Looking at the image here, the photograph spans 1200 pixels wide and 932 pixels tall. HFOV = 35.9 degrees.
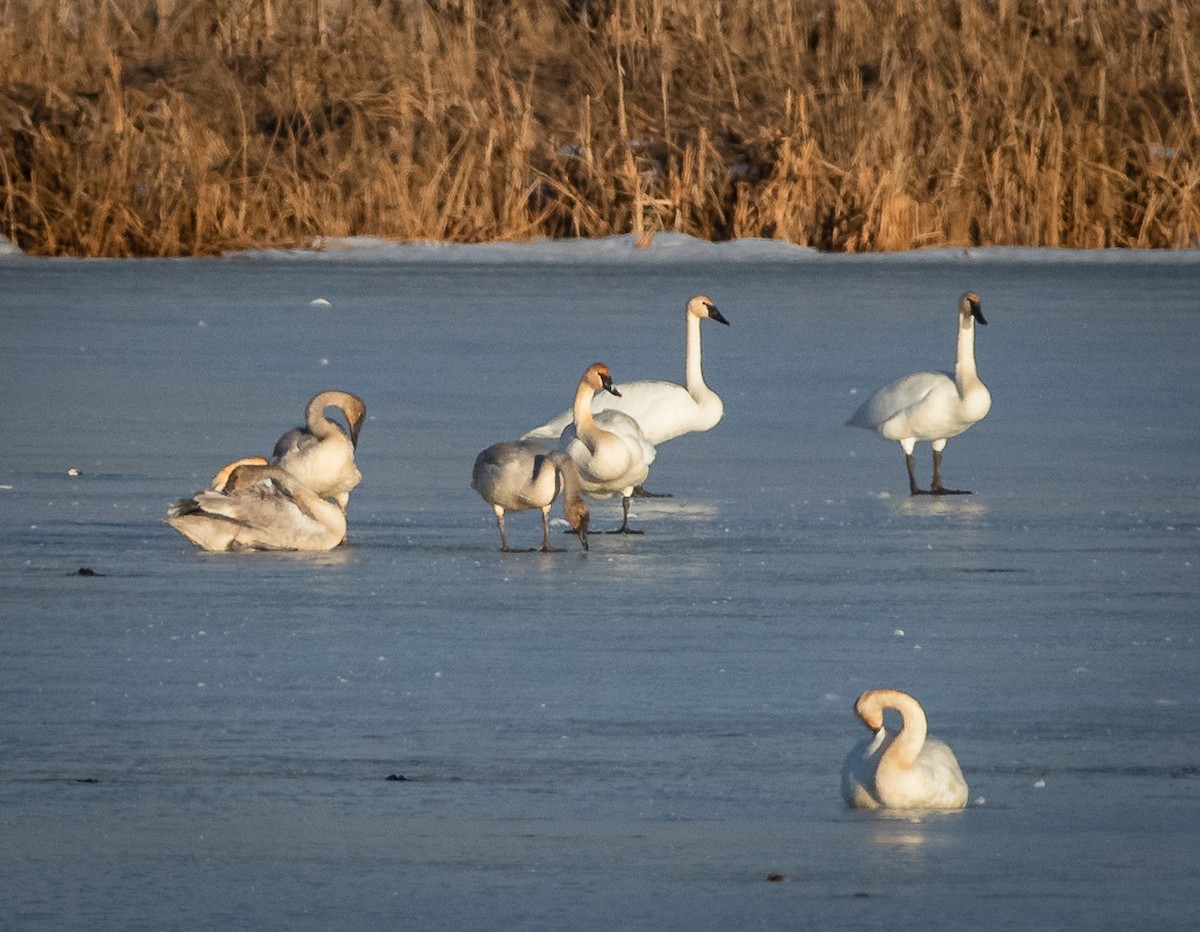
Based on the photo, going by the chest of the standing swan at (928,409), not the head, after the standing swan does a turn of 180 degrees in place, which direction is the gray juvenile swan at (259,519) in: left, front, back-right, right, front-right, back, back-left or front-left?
front-left

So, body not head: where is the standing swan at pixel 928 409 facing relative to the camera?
to the viewer's right

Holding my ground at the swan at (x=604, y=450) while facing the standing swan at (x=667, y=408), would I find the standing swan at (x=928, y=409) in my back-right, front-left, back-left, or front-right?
front-right

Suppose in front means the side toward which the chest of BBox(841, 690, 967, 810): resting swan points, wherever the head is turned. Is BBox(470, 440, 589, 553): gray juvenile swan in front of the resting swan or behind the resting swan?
behind

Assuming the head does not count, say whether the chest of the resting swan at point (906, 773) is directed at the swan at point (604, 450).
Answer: no

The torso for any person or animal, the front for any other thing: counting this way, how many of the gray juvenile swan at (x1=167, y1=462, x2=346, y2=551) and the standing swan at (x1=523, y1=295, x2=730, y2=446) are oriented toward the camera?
0

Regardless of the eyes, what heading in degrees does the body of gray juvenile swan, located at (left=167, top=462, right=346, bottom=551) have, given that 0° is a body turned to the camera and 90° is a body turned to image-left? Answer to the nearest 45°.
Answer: approximately 270°

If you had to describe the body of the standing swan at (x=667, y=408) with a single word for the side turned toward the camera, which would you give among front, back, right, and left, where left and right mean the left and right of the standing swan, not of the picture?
right

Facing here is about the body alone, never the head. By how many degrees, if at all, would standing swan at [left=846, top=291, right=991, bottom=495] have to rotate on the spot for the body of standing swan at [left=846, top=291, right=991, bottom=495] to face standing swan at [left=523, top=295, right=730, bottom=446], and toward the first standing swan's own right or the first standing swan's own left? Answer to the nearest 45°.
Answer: approximately 180°

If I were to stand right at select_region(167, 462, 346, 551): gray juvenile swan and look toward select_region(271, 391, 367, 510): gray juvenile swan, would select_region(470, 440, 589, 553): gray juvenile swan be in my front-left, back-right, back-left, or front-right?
front-right

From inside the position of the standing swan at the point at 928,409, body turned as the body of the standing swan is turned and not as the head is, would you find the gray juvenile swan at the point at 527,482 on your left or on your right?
on your right

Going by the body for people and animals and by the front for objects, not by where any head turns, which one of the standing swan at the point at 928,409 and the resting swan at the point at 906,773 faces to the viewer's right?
the standing swan

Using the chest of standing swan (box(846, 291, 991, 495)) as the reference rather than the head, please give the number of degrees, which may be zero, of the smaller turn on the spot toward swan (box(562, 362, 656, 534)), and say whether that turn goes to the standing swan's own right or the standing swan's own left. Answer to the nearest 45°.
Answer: approximately 135° to the standing swan's own right

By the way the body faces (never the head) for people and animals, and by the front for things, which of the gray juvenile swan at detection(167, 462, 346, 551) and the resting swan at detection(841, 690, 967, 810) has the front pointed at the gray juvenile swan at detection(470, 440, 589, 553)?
the gray juvenile swan at detection(167, 462, 346, 551)

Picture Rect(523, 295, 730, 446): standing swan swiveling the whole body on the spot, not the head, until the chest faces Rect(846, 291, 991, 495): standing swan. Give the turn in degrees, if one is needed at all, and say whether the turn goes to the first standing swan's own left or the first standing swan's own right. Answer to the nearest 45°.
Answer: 0° — it already faces it
